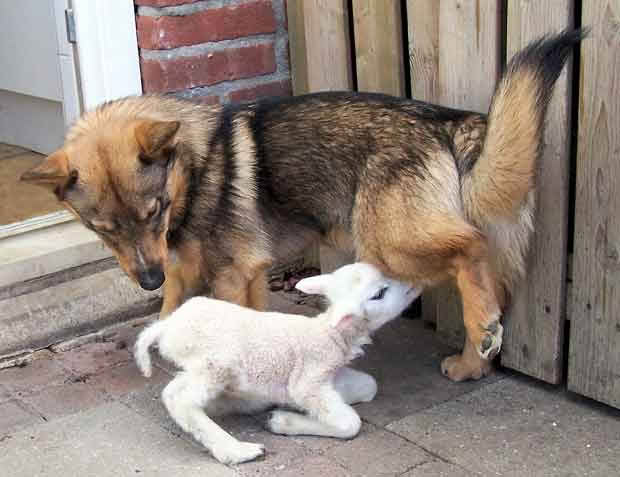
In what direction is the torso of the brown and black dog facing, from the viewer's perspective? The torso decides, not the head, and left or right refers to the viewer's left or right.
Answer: facing to the left of the viewer

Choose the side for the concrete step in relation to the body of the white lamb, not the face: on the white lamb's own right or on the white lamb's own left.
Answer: on the white lamb's own left

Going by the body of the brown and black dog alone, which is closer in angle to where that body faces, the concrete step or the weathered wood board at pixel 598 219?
the concrete step

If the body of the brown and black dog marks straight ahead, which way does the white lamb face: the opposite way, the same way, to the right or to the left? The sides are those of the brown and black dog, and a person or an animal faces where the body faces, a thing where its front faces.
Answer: the opposite way

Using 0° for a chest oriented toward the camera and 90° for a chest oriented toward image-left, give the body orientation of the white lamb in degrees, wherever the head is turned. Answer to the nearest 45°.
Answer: approximately 270°

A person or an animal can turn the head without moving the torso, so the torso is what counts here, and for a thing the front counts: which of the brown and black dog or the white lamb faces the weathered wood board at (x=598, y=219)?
the white lamb

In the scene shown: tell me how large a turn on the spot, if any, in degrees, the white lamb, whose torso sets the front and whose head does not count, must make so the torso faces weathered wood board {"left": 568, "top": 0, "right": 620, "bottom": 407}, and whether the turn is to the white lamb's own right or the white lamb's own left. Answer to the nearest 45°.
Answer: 0° — it already faces it

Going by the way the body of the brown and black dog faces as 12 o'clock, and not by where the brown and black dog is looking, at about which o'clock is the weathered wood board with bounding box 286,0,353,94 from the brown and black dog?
The weathered wood board is roughly at 3 o'clock from the brown and black dog.
